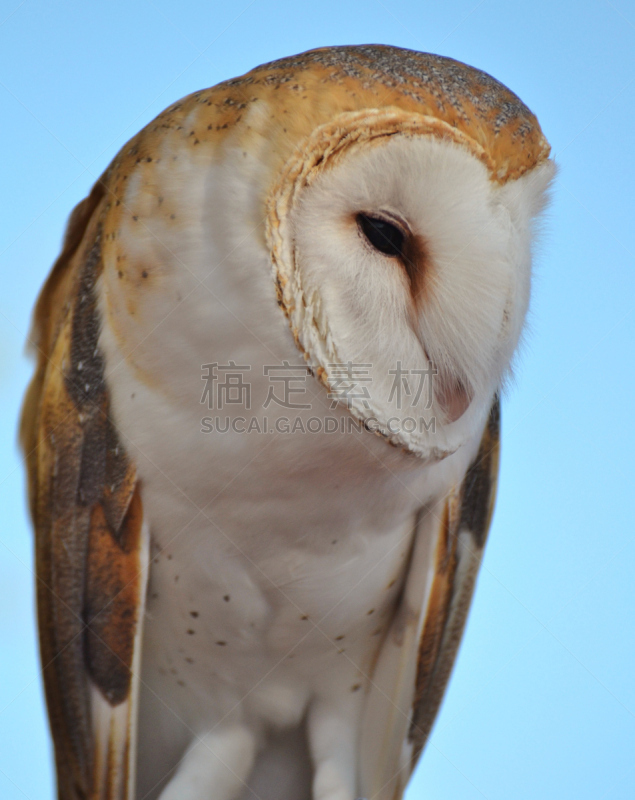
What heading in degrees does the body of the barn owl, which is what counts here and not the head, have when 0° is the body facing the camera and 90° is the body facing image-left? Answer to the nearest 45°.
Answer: approximately 315°
